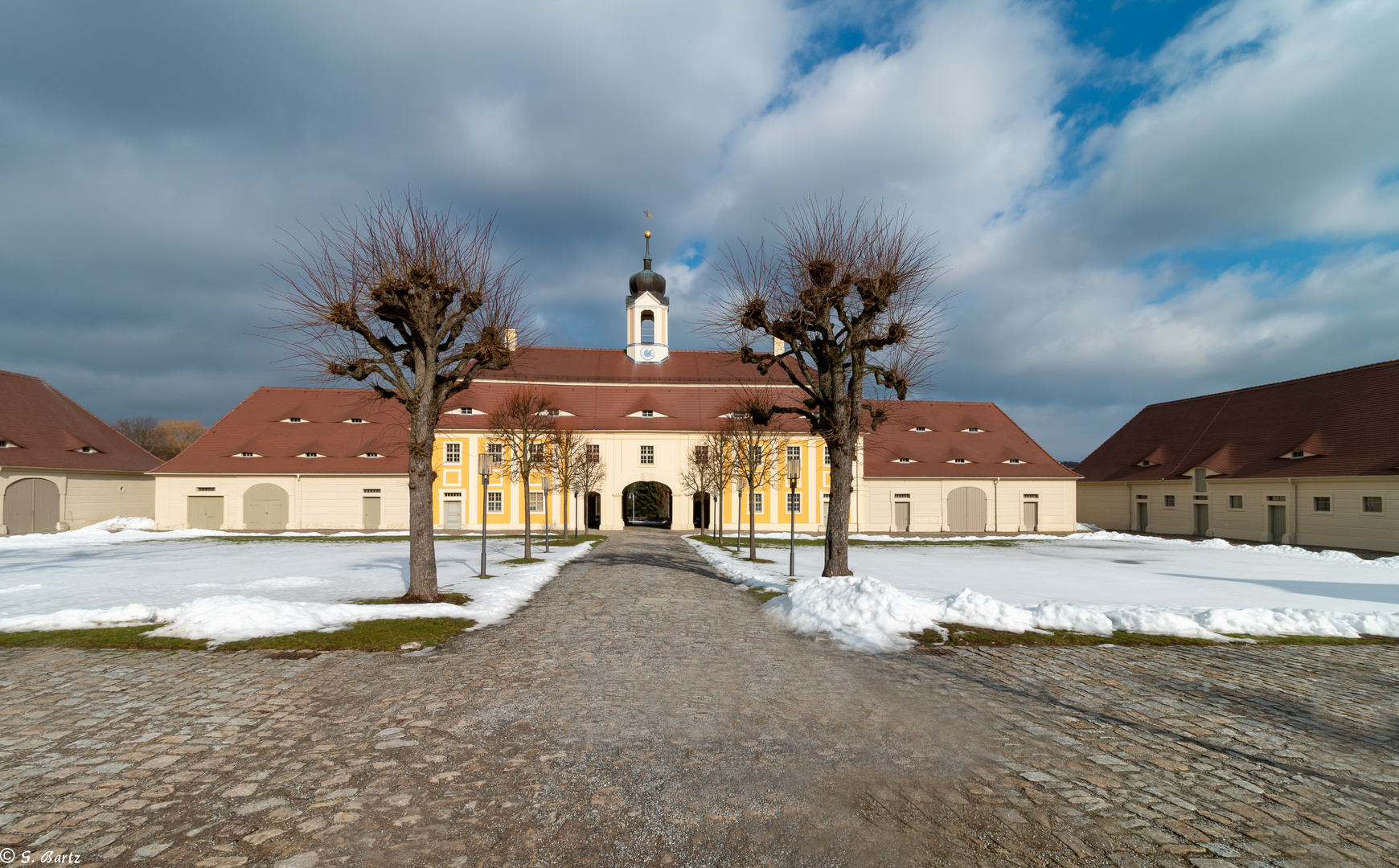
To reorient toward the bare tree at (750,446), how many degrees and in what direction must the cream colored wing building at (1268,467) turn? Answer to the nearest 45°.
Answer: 0° — it already faces it

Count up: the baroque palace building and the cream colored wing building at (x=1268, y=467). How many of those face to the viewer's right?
0

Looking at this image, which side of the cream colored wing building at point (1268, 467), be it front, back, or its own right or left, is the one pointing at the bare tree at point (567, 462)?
front

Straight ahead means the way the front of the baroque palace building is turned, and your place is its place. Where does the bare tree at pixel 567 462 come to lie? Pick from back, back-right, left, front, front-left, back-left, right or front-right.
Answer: front

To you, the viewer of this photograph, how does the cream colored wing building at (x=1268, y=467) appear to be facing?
facing the viewer and to the left of the viewer

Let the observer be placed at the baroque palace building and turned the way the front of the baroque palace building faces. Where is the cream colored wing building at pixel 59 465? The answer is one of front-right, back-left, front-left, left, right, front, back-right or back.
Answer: right

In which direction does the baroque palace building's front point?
toward the camera

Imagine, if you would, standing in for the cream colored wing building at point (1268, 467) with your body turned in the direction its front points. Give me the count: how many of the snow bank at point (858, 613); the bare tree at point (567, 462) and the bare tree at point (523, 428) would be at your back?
0

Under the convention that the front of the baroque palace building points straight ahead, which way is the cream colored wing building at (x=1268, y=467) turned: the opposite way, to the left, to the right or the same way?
to the right

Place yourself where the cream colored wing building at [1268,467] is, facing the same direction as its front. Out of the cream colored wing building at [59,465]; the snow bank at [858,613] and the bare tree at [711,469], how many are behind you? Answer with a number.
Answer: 0

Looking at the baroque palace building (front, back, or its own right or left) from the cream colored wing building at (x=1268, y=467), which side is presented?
left

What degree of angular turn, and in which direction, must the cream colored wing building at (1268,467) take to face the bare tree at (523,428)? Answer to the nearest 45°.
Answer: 0° — it already faces it

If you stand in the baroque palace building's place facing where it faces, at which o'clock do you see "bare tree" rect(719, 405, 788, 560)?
The bare tree is roughly at 11 o'clock from the baroque palace building.
